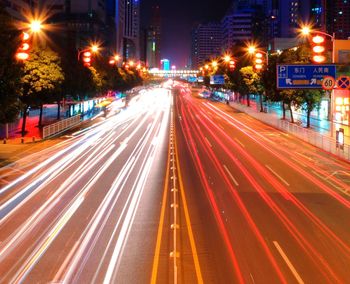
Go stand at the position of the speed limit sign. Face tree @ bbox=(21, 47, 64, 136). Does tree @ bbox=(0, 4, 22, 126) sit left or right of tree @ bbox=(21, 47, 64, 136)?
left

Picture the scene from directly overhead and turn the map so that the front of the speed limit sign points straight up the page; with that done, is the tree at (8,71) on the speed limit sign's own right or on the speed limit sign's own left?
on the speed limit sign's own right

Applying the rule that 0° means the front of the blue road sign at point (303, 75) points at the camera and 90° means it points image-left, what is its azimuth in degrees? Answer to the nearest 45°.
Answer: approximately 0°

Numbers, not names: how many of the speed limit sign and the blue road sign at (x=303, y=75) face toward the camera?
2

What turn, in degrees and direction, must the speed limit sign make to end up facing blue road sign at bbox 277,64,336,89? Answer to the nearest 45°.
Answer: approximately 135° to its right

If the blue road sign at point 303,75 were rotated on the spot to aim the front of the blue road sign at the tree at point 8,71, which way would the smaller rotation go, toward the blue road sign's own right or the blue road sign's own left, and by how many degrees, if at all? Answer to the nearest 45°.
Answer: approximately 45° to the blue road sign's own right

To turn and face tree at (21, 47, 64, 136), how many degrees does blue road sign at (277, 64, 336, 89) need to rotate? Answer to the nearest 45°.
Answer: approximately 90° to its right
